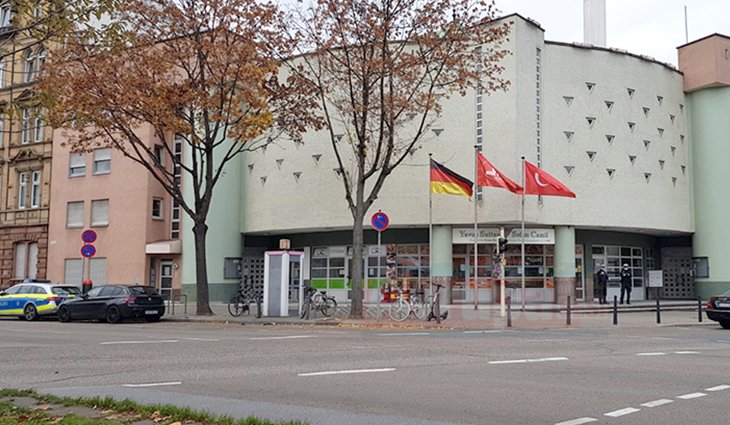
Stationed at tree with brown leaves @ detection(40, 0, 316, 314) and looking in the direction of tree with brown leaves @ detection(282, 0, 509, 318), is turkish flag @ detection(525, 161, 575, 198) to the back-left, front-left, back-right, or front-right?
front-left
